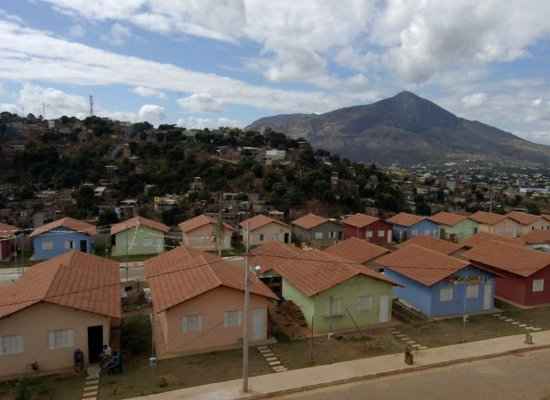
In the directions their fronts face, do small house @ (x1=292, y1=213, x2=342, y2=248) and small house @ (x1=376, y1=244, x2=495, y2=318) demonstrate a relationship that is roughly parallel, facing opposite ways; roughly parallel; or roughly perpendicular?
roughly parallel

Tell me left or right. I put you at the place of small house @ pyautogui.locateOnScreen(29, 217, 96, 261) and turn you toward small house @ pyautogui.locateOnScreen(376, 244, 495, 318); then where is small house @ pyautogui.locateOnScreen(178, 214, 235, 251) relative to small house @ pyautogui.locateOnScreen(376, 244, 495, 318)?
left

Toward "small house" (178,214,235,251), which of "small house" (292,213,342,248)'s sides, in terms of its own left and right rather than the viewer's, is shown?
right

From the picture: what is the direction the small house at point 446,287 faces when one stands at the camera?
facing the viewer and to the right of the viewer

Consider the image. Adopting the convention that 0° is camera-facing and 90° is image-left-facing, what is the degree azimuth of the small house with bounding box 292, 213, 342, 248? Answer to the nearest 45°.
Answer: approximately 315°

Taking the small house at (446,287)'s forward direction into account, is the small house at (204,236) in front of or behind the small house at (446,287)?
behind

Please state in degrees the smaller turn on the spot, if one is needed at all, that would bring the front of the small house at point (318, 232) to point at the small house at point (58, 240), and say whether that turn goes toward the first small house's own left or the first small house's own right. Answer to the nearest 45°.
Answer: approximately 90° to the first small house's own right

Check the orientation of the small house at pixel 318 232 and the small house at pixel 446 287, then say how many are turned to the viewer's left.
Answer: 0

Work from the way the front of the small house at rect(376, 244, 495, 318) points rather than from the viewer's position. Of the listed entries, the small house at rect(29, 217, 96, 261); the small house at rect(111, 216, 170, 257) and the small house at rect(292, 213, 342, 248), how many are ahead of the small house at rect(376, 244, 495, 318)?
0

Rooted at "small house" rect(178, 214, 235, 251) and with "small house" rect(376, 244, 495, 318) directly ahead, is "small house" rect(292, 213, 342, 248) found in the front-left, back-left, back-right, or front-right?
front-left

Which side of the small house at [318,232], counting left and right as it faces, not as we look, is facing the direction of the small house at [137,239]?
right

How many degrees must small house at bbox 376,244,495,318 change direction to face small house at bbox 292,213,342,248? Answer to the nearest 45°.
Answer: approximately 180°

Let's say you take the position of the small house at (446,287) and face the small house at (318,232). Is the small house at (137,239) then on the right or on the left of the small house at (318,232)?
left
